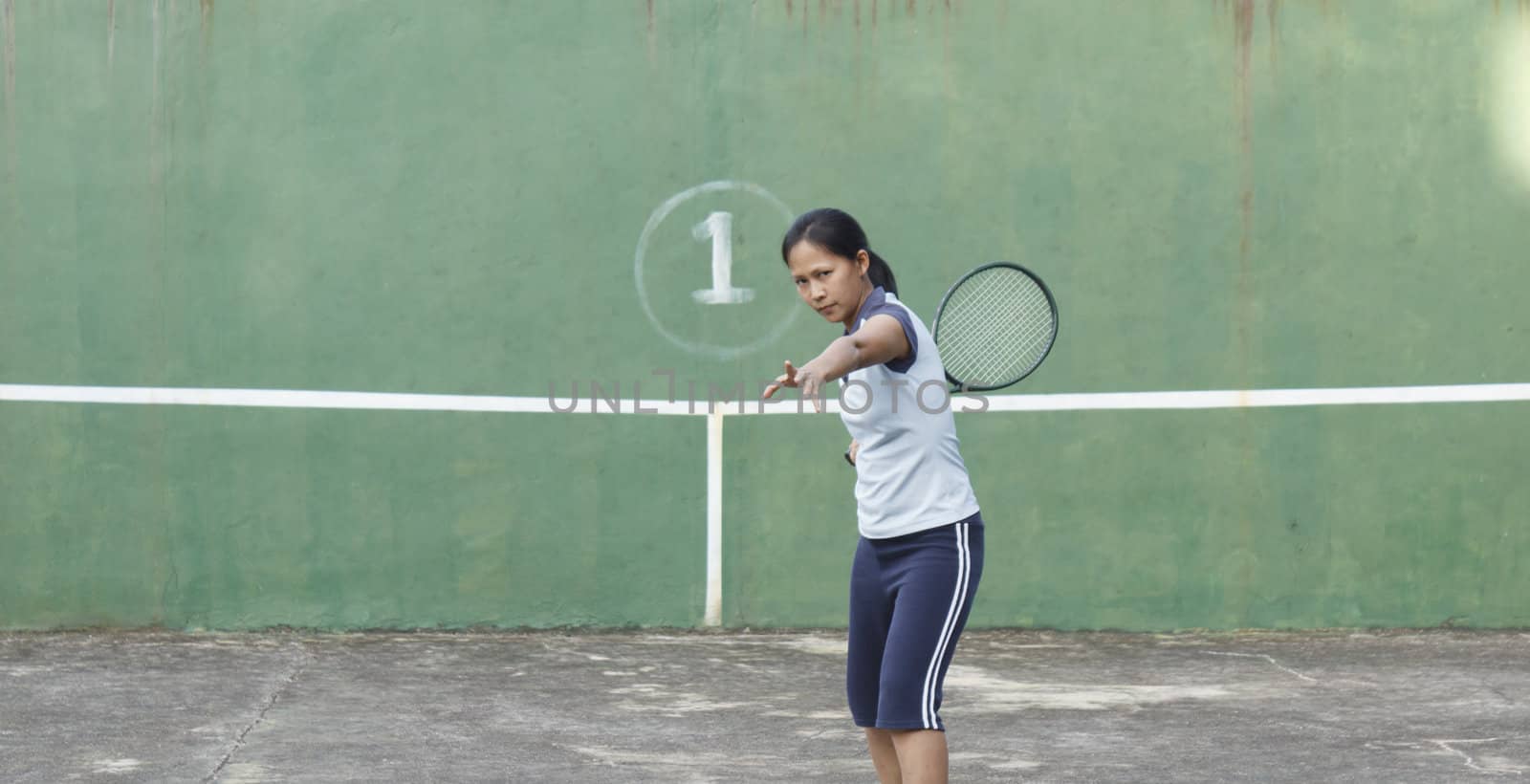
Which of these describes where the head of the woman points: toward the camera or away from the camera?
toward the camera

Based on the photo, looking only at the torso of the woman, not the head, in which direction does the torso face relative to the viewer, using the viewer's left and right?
facing the viewer and to the left of the viewer
